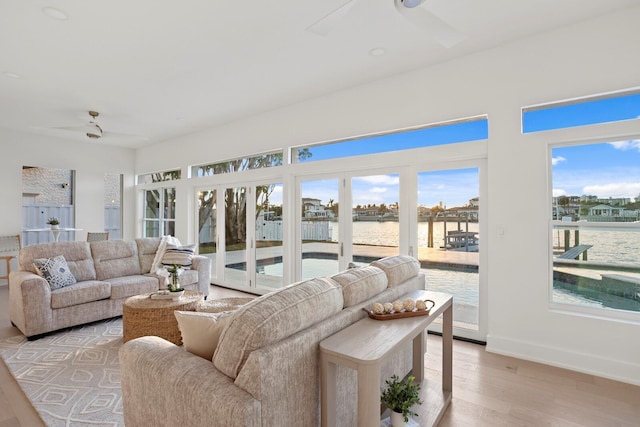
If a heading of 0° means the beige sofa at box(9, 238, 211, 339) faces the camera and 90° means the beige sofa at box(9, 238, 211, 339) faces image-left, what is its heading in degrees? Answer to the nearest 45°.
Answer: approximately 315°

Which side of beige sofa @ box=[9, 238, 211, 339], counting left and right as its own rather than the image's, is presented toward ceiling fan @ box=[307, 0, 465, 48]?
front

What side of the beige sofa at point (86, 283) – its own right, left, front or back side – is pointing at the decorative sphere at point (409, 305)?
front

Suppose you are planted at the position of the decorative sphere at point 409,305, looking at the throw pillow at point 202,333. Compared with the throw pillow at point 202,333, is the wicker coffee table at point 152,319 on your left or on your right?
right

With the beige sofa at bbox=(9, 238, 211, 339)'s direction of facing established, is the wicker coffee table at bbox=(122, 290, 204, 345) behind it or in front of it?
in front

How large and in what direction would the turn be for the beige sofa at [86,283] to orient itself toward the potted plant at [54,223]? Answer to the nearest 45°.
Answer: approximately 135° to its left
